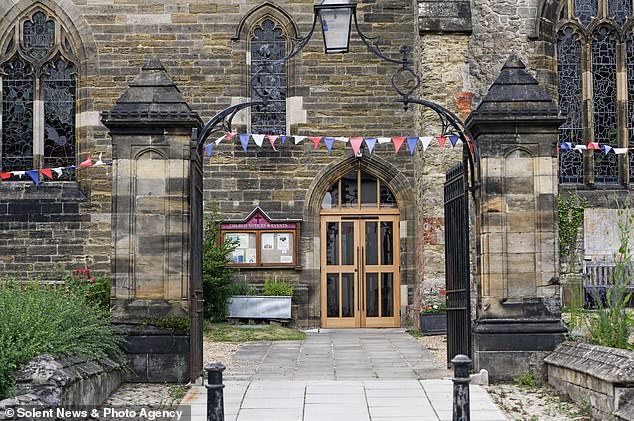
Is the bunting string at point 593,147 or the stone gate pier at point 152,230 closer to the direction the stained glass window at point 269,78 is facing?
the stone gate pier

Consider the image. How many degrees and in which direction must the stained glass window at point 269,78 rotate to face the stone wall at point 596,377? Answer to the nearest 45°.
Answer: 0° — it already faces it

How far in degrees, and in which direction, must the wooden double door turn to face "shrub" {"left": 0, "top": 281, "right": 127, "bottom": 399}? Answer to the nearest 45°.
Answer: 0° — it already faces it

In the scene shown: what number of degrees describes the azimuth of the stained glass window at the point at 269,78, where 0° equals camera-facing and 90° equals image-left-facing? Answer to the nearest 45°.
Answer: approximately 0°

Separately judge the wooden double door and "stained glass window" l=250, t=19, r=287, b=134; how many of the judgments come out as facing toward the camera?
2

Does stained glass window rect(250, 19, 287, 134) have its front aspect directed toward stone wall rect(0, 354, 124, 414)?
yes

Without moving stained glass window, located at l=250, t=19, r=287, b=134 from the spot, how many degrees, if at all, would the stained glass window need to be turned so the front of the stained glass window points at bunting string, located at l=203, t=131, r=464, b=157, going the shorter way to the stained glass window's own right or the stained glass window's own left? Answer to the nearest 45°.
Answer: approximately 45° to the stained glass window's own left

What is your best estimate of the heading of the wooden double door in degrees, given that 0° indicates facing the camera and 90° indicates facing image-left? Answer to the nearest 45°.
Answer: approximately 0°

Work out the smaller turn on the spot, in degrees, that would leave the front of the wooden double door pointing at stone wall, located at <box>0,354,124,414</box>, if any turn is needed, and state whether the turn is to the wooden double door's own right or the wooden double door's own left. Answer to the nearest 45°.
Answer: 0° — it already faces it

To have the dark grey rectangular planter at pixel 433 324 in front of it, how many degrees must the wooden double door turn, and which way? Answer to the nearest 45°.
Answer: approximately 45° to its left
